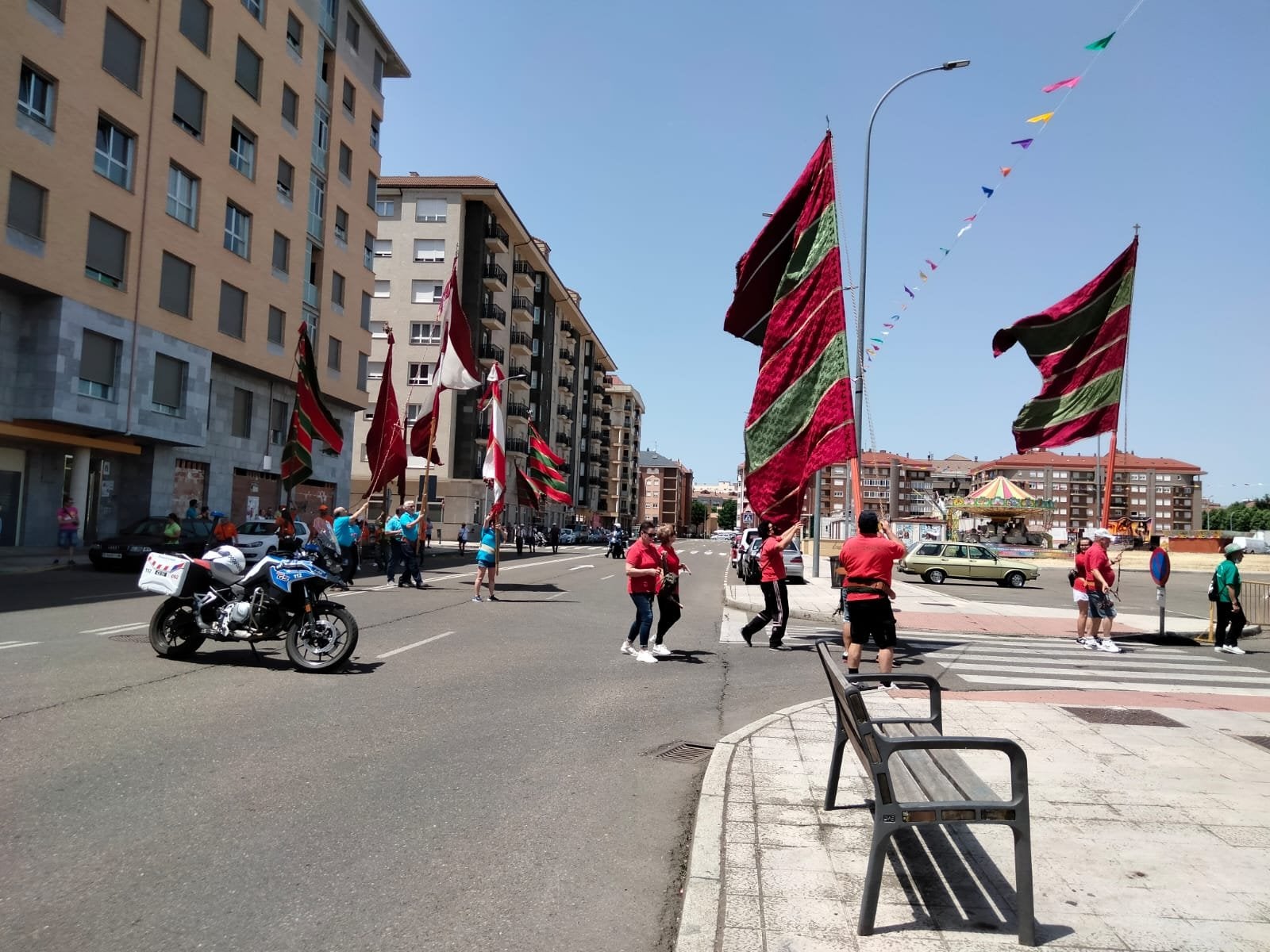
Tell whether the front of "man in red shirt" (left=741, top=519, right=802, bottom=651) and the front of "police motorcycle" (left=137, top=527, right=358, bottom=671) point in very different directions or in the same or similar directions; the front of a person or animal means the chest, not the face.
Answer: same or similar directions

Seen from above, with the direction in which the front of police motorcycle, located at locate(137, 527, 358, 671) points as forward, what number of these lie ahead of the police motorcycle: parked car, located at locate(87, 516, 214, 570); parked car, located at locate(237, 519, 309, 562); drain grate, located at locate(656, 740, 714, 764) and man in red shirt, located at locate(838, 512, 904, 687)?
2

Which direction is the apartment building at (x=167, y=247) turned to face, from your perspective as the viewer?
facing the viewer and to the right of the viewer

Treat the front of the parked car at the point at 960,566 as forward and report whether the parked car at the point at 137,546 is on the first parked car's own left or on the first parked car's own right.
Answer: on the first parked car's own right

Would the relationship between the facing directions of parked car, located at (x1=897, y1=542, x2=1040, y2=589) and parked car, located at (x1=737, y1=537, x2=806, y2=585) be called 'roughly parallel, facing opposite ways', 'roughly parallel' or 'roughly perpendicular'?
roughly perpendicular

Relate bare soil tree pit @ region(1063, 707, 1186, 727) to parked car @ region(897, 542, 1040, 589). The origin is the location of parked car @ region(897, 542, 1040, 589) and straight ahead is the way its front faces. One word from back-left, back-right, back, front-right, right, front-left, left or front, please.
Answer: right

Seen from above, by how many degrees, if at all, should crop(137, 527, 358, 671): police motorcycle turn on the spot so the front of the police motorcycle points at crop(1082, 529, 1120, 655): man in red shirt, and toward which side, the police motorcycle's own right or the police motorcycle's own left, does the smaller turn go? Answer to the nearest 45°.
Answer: approximately 45° to the police motorcycle's own left

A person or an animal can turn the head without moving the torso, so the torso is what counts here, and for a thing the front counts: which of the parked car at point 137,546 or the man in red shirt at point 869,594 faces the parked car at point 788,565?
the man in red shirt

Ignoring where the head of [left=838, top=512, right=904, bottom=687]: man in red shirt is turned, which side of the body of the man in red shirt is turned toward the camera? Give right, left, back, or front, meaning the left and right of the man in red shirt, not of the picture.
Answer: back

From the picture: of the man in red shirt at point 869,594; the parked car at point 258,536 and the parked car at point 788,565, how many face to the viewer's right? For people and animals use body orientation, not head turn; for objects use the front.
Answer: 0

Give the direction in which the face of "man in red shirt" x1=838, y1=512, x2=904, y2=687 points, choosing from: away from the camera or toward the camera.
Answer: away from the camera

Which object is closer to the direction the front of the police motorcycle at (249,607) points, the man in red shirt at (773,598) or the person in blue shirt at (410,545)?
the man in red shirt

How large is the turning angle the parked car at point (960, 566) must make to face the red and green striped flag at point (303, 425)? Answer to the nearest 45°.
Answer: approximately 135° to its right

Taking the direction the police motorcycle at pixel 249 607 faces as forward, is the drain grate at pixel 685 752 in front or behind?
in front
